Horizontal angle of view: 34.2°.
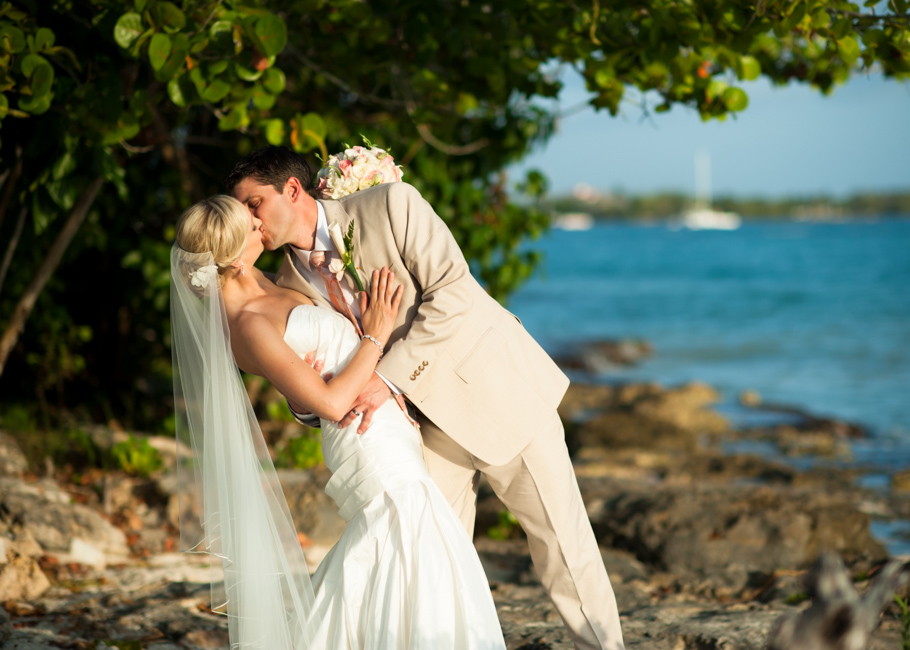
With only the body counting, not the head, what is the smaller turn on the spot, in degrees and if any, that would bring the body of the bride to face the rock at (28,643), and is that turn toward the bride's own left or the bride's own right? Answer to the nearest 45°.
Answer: approximately 135° to the bride's own left

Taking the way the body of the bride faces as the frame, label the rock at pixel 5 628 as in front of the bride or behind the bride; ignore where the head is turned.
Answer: behind

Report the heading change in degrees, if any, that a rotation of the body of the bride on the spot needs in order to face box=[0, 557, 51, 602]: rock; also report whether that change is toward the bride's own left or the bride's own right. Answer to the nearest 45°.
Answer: approximately 135° to the bride's own left

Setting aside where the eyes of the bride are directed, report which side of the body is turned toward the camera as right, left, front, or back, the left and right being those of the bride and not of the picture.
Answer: right

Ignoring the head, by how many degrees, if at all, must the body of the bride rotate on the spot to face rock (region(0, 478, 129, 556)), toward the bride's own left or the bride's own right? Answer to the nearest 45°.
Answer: approximately 135° to the bride's own left

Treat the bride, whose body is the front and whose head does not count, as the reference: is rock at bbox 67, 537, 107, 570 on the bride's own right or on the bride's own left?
on the bride's own left

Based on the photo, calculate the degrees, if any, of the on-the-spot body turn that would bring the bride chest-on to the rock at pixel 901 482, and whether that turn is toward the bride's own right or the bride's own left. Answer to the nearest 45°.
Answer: approximately 45° to the bride's own left
